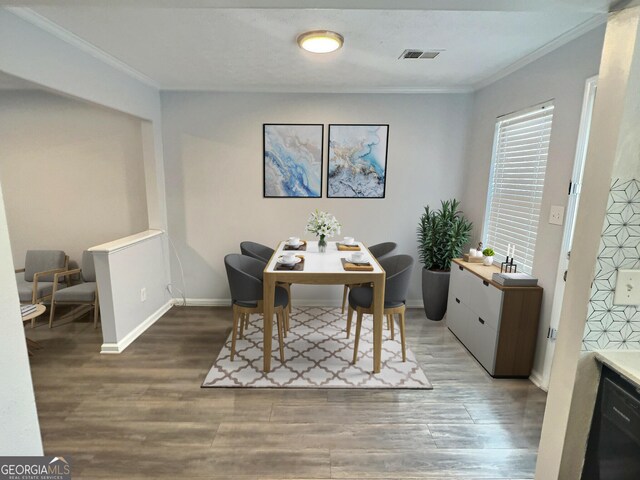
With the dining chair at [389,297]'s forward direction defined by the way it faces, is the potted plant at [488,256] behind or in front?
behind

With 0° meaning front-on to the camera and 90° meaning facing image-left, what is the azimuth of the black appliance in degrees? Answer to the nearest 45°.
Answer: approximately 45°

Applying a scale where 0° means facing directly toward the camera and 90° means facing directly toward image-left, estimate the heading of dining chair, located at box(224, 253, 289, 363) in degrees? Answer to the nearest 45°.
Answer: approximately 270°

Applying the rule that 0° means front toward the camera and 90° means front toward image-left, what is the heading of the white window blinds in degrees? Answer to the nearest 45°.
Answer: approximately 45°

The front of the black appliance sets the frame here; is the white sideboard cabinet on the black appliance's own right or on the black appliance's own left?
on the black appliance's own right

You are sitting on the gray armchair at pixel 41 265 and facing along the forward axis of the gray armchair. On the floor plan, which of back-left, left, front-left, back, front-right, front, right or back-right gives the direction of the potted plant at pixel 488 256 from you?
left

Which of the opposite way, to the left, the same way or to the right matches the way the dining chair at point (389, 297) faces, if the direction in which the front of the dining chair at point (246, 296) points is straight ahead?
the opposite way

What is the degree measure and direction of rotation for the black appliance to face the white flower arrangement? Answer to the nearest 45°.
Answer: approximately 45° to its right

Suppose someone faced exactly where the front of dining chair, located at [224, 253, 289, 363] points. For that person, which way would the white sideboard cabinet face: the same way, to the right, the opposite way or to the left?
the opposite way

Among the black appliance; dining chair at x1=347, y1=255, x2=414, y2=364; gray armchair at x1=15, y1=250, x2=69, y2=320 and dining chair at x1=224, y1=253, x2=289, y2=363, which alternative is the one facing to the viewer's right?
dining chair at x1=224, y1=253, x2=289, y2=363

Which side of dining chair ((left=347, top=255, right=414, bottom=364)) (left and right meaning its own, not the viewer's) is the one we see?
left
